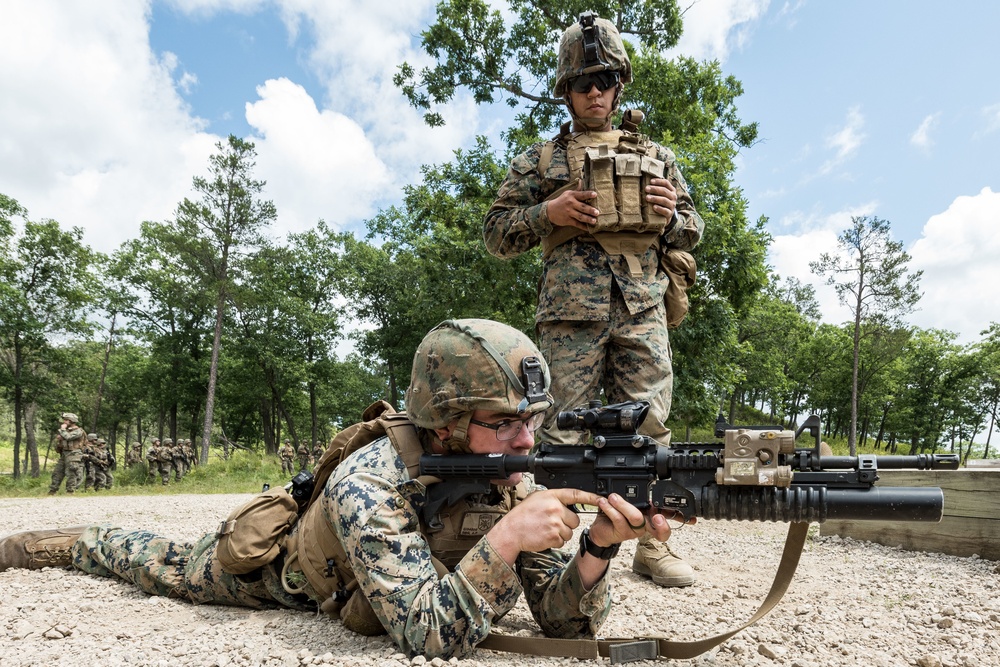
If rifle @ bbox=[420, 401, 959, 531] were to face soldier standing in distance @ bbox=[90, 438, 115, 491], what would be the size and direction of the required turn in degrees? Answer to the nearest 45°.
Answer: approximately 135° to its left

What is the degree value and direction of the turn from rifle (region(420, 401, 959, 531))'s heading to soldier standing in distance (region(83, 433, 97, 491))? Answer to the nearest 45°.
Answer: approximately 135° to its left

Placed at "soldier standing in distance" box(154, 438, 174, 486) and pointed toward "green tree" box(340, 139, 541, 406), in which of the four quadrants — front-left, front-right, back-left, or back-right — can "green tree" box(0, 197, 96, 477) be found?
back-left

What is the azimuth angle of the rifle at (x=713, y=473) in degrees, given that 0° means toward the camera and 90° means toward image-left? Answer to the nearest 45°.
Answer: approximately 270°

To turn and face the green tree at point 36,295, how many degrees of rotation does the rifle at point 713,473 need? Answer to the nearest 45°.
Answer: approximately 135° to its left

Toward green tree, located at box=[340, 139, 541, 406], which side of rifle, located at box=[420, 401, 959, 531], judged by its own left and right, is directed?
left

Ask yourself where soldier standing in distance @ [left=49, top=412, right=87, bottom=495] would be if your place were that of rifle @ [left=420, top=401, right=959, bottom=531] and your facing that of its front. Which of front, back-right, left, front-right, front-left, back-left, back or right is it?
back-left

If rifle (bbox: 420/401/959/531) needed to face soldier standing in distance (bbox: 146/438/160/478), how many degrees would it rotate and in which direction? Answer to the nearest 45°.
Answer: approximately 135° to its left
